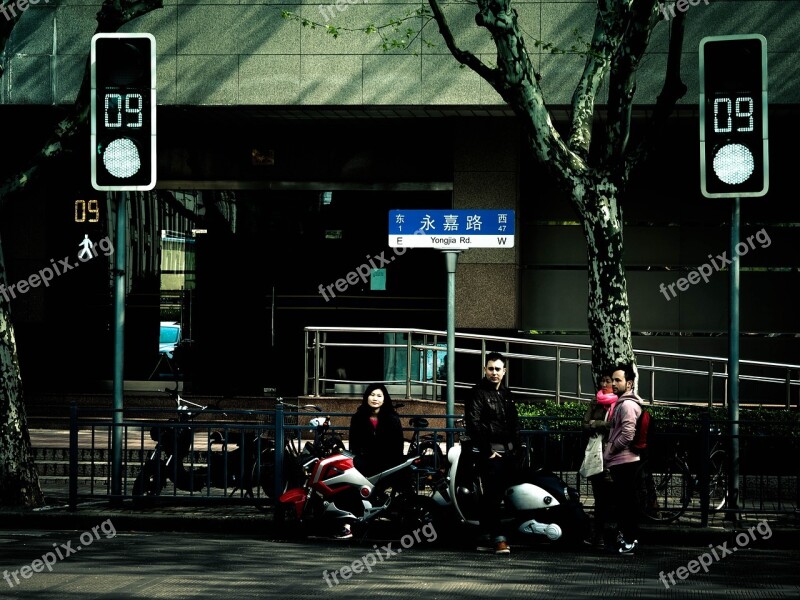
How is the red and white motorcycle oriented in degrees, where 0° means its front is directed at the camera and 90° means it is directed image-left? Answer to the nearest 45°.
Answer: approximately 90°

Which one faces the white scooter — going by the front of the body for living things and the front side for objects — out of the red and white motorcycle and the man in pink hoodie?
the man in pink hoodie

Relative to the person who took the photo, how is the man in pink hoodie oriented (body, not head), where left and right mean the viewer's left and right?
facing to the left of the viewer

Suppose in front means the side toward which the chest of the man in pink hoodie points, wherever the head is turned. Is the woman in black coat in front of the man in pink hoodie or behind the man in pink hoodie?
in front

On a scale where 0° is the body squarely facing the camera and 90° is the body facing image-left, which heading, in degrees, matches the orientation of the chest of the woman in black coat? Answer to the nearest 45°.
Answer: approximately 0°

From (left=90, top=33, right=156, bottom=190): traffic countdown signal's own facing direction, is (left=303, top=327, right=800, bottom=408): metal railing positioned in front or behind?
behind

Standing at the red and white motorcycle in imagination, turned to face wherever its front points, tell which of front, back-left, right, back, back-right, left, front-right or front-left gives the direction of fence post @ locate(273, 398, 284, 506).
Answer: front-right
